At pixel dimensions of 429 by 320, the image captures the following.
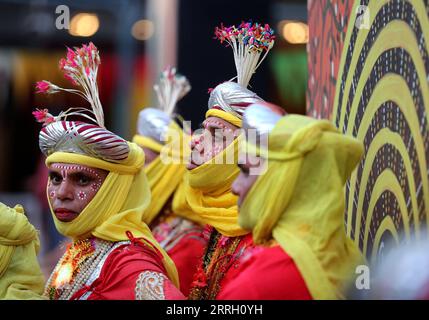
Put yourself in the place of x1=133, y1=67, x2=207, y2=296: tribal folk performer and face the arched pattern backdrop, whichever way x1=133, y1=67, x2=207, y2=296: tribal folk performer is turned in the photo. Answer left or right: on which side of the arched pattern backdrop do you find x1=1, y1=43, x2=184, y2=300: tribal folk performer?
right

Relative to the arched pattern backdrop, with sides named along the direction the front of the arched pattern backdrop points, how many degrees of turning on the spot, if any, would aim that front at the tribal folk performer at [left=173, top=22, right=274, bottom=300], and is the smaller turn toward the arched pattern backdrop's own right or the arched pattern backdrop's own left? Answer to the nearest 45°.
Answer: approximately 90° to the arched pattern backdrop's own right

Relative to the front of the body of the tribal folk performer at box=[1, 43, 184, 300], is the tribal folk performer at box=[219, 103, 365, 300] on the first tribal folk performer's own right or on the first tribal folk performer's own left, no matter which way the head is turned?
on the first tribal folk performer's own left

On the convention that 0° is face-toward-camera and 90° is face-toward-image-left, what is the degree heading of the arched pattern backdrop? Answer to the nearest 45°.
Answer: approximately 0°

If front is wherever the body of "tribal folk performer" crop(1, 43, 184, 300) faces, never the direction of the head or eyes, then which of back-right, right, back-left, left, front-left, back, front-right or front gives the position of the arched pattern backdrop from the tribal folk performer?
back-left

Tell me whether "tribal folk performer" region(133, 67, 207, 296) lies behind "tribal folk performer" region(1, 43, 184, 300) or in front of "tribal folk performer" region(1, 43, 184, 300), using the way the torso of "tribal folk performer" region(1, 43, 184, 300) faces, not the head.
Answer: behind

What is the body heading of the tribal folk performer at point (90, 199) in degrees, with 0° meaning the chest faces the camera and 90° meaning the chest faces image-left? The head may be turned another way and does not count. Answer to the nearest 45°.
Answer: approximately 45°

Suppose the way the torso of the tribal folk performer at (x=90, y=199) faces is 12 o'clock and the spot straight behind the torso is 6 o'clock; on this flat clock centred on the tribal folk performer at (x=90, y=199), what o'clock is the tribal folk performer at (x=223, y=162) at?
the tribal folk performer at (x=223, y=162) is roughly at 7 o'clock from the tribal folk performer at (x=90, y=199).

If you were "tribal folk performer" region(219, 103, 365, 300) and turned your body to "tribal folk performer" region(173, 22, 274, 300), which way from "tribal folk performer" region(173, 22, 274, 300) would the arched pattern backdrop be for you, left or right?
right
